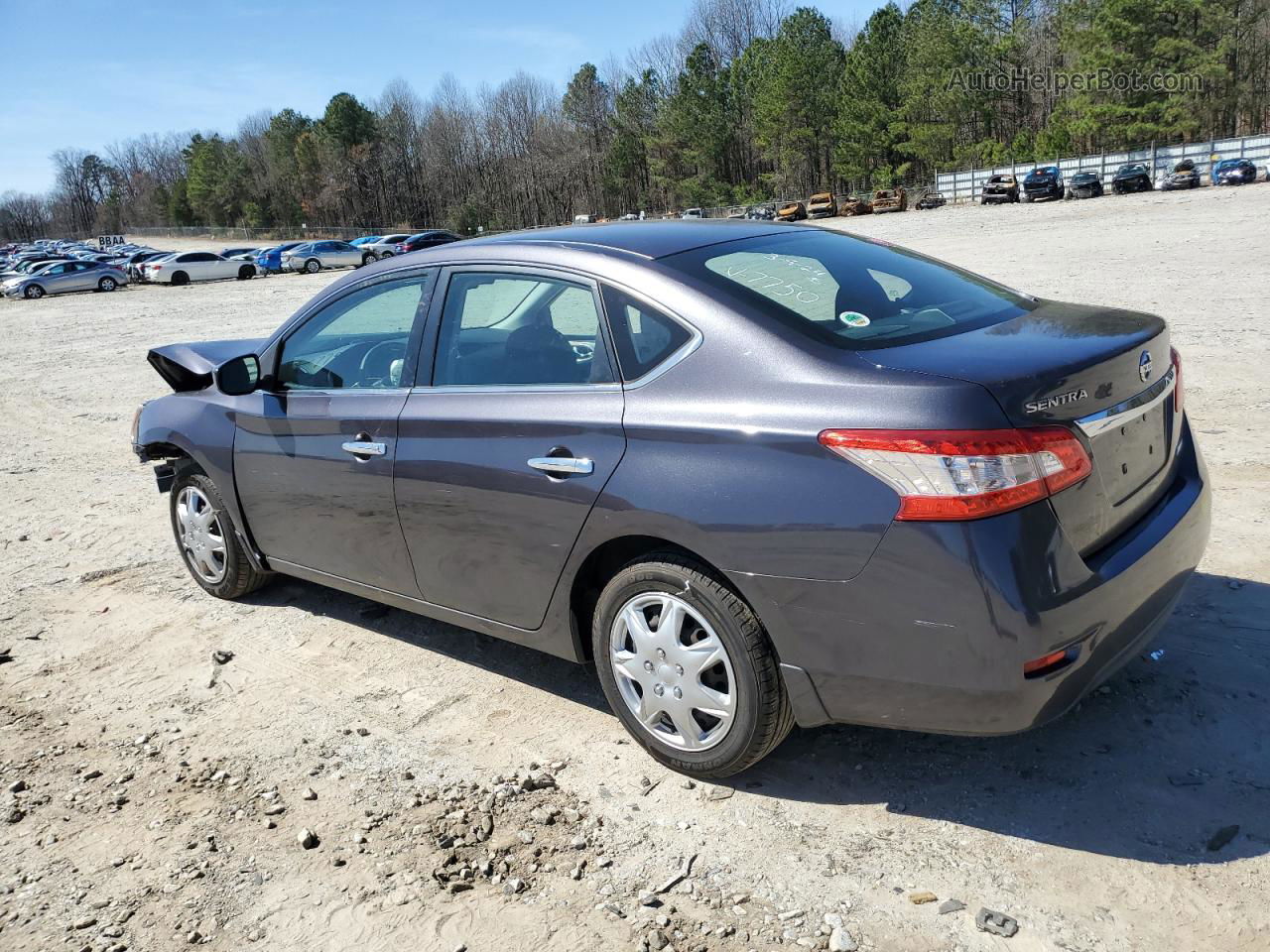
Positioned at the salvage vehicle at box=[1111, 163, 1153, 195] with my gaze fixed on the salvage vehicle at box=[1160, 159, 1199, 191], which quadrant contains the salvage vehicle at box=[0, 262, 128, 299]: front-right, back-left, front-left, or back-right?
back-right

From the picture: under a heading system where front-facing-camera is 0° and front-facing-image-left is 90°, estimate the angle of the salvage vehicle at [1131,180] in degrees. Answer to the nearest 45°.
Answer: approximately 0°

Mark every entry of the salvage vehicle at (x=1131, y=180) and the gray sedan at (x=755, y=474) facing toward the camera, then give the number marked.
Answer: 1

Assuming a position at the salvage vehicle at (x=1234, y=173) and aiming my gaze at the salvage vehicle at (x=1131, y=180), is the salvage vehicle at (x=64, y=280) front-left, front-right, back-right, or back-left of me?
front-left

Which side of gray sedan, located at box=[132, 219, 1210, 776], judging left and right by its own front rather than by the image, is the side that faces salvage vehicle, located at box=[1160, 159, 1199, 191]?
right

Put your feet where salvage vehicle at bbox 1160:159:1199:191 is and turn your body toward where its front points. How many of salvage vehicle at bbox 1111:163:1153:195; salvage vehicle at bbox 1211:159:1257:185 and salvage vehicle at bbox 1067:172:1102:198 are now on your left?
1

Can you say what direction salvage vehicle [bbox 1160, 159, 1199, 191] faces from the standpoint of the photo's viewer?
facing the viewer and to the left of the viewer

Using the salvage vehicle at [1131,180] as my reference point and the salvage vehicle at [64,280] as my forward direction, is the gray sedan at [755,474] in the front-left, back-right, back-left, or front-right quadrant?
front-left

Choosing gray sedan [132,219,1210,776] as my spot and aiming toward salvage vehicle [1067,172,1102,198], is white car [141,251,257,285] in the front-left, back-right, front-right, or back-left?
front-left
